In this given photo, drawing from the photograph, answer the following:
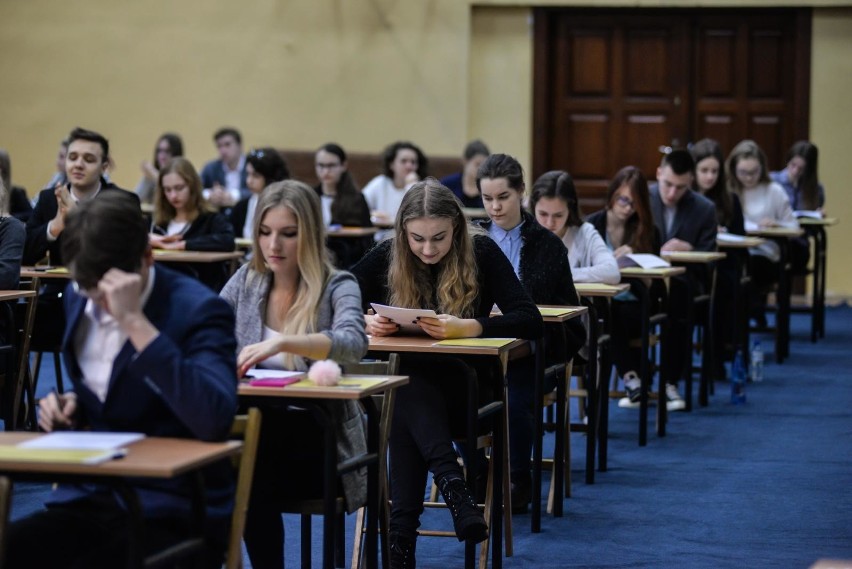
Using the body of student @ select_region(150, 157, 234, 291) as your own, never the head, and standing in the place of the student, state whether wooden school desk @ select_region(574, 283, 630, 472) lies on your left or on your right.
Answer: on your left

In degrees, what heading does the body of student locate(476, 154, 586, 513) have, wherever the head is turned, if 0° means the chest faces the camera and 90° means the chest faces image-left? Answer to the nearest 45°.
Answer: approximately 45°

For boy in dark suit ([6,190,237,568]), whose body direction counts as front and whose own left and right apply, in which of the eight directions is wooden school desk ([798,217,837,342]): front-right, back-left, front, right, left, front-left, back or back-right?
back
